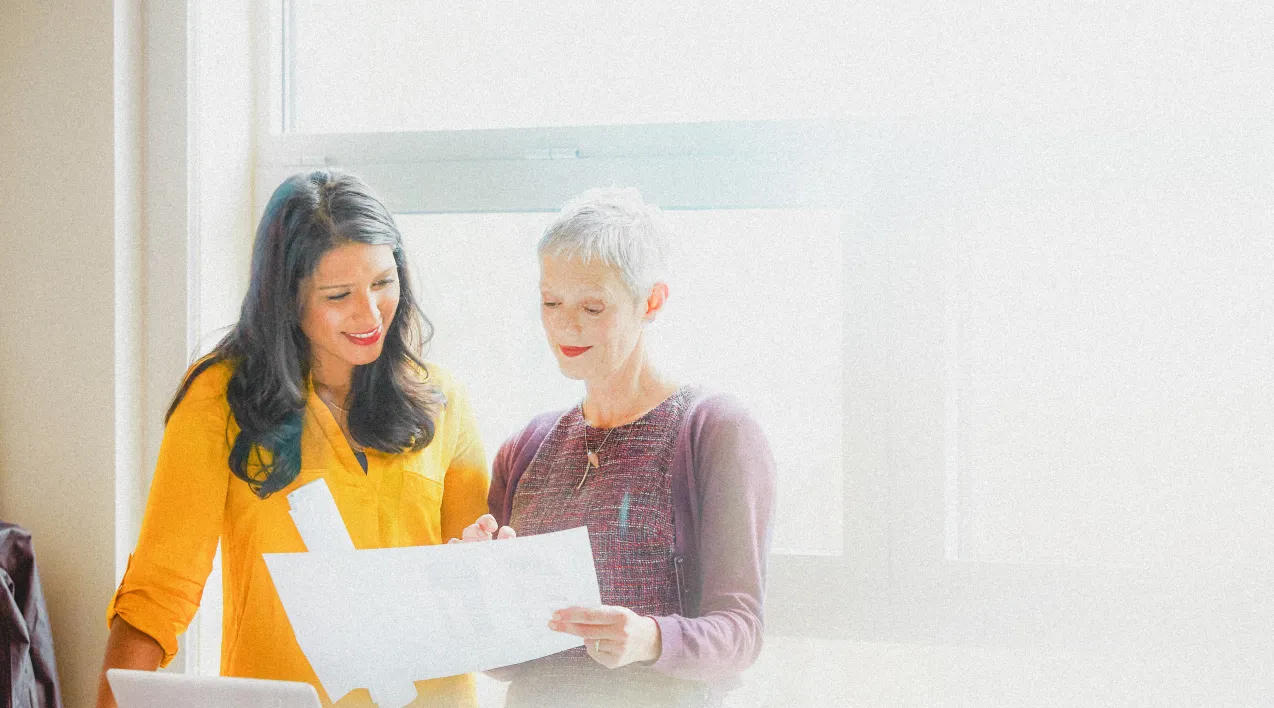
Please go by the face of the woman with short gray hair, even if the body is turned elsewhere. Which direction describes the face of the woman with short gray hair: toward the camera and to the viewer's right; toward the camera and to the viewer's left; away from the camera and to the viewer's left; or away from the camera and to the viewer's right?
toward the camera and to the viewer's left

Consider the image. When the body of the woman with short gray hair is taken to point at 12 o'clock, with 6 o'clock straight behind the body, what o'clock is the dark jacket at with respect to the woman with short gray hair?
The dark jacket is roughly at 2 o'clock from the woman with short gray hair.

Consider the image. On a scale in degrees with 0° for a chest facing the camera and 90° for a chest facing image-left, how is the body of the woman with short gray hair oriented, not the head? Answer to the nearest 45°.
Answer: approximately 45°

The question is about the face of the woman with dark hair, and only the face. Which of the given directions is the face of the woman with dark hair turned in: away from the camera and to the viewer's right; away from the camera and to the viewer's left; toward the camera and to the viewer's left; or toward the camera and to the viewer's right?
toward the camera and to the viewer's right
